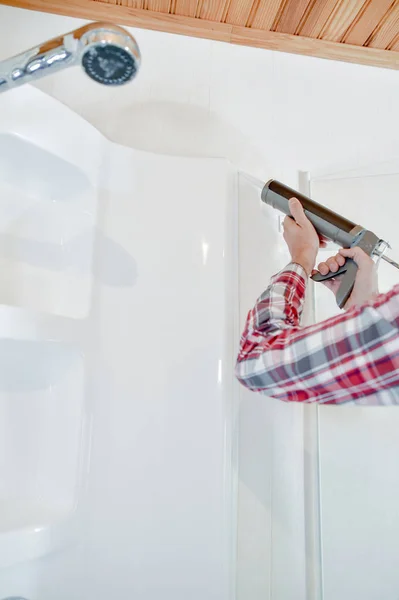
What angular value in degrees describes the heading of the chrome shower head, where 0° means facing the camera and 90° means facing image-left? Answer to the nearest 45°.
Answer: approximately 0°
